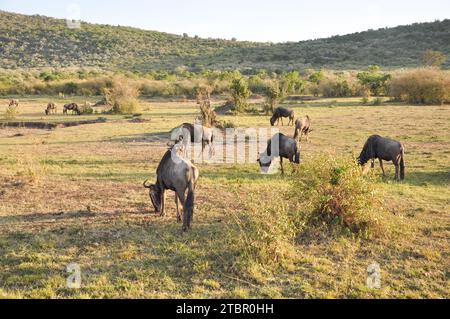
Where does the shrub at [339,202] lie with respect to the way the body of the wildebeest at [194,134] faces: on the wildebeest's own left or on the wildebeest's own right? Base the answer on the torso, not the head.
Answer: on the wildebeest's own left

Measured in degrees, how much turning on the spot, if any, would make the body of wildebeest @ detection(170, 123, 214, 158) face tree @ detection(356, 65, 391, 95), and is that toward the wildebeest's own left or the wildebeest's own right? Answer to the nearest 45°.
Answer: approximately 135° to the wildebeest's own right

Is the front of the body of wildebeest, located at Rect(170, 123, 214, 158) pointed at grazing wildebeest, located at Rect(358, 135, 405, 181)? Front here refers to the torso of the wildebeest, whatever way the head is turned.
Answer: no

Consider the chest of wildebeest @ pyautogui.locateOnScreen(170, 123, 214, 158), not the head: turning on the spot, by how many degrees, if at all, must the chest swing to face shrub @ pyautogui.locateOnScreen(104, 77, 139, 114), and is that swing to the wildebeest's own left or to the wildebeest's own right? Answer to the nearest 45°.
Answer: approximately 90° to the wildebeest's own right

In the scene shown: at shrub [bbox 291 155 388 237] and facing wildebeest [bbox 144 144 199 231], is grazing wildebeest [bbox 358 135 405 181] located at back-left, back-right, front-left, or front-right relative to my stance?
back-right

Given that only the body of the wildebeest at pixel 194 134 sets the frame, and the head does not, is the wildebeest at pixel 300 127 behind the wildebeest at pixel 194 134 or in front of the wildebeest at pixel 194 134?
behind

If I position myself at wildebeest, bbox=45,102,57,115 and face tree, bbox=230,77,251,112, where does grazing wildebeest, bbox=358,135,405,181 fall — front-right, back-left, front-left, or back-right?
front-right

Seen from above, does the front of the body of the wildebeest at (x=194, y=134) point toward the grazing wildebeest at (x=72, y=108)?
no

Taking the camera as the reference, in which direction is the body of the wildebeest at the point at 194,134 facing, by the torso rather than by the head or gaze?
to the viewer's left

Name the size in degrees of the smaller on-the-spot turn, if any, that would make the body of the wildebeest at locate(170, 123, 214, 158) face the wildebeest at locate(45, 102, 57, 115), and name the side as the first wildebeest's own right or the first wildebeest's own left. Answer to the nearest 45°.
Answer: approximately 45° to the first wildebeest's own right

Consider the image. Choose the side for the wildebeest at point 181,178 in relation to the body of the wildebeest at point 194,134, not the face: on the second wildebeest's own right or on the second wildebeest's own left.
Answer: on the second wildebeest's own left

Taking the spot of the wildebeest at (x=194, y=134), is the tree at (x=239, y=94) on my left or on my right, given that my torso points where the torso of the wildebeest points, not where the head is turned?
on my right

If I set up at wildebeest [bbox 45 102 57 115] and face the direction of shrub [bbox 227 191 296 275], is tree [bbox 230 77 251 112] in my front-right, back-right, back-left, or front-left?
front-left

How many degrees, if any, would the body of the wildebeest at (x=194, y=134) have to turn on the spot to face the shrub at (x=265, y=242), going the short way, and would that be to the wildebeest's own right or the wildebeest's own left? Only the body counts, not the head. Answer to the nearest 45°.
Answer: approximately 90° to the wildebeest's own left

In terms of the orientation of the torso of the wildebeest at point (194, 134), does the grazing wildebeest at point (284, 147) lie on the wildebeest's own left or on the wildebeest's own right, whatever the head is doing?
on the wildebeest's own left
